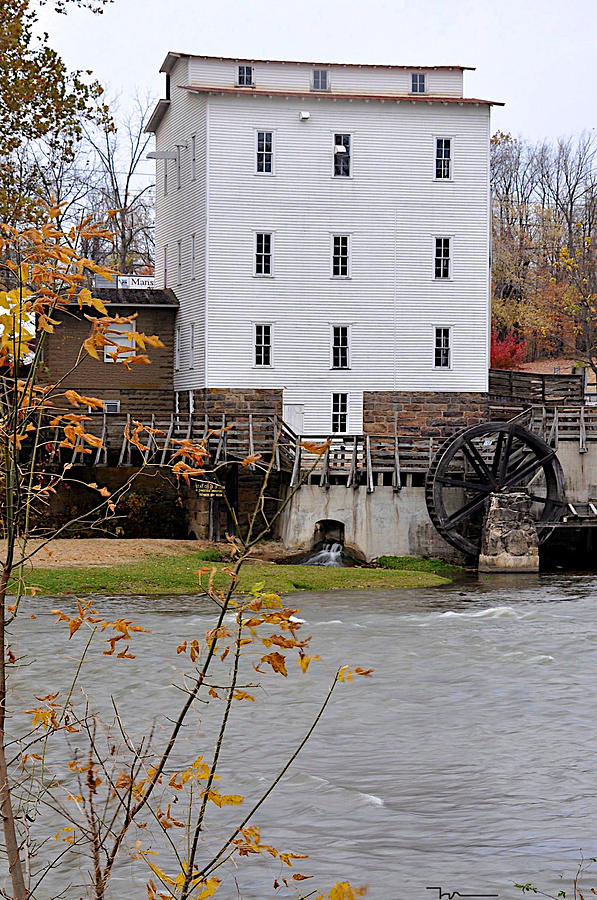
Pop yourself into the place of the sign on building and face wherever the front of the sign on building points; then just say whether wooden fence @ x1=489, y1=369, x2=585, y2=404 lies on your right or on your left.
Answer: on your left

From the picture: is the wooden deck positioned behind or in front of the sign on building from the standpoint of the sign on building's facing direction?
in front

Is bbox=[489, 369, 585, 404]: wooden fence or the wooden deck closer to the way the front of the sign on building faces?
the wooden deck

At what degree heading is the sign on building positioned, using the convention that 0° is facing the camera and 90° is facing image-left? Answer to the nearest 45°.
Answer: approximately 0°

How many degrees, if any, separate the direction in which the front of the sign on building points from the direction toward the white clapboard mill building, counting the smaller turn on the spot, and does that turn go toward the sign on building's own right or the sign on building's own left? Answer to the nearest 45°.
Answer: approximately 45° to the sign on building's own left

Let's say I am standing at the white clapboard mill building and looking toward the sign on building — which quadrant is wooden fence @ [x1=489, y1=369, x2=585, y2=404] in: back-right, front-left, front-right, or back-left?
back-right
